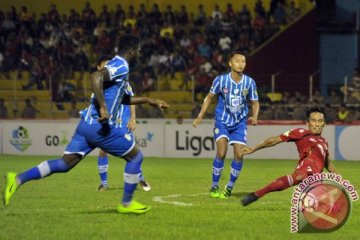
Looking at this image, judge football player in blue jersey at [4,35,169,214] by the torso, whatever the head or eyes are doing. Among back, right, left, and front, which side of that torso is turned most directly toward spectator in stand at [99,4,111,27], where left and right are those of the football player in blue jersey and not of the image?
left

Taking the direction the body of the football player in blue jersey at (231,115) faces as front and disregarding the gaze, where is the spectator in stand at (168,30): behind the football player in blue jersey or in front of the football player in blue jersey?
behind

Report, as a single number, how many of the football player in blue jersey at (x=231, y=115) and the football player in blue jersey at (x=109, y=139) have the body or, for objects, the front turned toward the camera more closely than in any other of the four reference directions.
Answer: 1

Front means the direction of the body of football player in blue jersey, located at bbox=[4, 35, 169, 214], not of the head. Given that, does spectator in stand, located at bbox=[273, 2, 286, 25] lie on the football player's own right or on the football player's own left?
on the football player's own left

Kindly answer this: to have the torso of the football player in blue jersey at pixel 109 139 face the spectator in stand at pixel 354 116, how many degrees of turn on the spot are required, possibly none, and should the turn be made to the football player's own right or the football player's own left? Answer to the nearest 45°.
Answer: approximately 45° to the football player's own left

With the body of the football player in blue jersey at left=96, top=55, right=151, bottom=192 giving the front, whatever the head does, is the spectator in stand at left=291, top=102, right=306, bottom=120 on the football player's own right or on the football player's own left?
on the football player's own left

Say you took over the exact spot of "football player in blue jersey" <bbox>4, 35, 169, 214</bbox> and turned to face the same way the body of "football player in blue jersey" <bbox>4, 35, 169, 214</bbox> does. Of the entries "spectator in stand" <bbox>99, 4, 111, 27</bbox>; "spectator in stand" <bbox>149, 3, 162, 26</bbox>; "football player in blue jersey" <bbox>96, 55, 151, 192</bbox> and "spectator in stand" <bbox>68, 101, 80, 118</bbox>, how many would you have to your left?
4

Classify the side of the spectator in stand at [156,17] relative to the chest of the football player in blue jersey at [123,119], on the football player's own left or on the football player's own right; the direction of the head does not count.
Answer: on the football player's own left

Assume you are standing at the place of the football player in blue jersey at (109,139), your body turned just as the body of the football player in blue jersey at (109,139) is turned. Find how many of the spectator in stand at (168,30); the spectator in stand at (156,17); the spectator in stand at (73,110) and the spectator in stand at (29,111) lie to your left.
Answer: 4

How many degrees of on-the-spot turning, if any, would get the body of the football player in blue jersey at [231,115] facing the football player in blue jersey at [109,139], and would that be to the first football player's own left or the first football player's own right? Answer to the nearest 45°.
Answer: approximately 45° to the first football player's own right

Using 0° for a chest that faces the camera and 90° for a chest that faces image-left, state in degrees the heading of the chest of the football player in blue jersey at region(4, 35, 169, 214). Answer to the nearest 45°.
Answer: approximately 270°

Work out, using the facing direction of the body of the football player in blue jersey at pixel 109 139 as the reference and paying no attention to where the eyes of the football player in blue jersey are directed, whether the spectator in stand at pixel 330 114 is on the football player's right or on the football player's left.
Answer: on the football player's left
